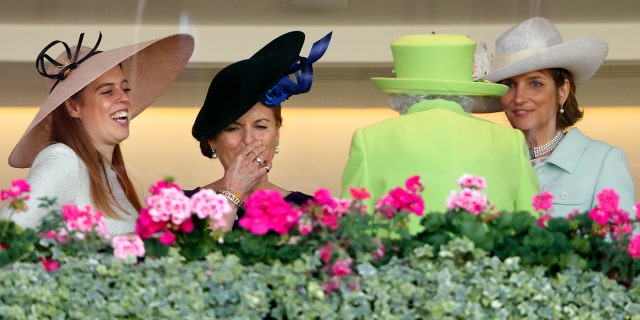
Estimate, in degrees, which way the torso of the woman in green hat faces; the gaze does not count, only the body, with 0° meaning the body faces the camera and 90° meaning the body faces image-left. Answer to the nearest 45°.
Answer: approximately 180°

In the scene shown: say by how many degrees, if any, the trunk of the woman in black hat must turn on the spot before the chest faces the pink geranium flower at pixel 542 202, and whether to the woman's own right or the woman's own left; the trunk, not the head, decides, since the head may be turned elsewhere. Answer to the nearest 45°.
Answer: approximately 45° to the woman's own left

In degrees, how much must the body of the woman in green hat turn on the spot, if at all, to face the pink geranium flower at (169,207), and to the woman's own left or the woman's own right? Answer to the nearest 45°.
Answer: approximately 135° to the woman's own left

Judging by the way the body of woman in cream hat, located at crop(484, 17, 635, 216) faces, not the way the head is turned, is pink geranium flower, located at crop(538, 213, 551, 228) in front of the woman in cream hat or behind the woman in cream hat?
in front

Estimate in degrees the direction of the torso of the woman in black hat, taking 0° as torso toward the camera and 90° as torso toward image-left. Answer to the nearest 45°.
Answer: approximately 0°
